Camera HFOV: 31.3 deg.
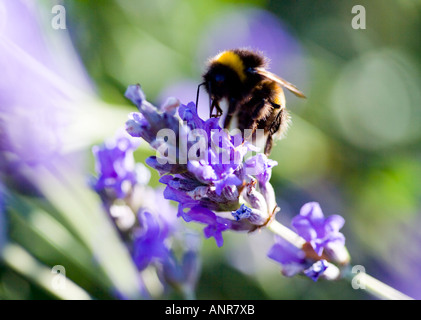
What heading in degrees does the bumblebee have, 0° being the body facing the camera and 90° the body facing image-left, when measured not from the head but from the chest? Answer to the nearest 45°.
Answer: approximately 90°
